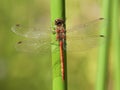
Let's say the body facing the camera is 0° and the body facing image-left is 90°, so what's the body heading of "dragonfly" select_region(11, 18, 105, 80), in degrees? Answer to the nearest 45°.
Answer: approximately 180°
